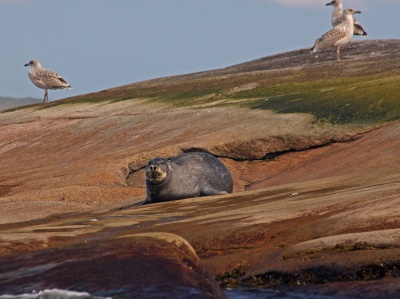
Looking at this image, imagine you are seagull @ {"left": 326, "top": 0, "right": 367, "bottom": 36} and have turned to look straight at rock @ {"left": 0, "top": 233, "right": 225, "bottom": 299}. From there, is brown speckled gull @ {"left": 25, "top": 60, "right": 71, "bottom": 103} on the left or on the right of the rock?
right

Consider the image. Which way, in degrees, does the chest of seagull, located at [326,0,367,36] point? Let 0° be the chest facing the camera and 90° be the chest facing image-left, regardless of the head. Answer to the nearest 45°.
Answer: approximately 90°

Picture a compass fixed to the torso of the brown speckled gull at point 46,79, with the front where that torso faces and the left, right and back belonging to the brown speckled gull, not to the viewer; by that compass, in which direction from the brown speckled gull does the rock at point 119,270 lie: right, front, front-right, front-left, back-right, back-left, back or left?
left

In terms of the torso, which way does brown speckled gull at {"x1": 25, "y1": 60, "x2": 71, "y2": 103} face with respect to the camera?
to the viewer's left

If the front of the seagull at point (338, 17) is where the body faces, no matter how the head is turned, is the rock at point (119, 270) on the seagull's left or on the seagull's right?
on the seagull's left

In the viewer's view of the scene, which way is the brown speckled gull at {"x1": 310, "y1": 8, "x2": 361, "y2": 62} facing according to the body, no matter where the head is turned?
to the viewer's right

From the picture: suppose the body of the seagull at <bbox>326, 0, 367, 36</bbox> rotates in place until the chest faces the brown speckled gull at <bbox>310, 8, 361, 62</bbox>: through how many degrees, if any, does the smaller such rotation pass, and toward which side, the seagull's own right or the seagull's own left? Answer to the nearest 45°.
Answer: approximately 90° to the seagull's own left

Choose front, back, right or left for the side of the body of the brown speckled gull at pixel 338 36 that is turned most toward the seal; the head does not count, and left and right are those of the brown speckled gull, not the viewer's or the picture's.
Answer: right

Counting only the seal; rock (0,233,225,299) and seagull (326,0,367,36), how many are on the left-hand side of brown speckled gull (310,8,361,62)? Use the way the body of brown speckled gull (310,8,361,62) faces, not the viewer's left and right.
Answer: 1

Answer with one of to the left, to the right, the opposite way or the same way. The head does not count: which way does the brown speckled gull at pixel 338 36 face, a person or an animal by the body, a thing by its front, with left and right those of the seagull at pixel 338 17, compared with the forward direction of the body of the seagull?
the opposite way
